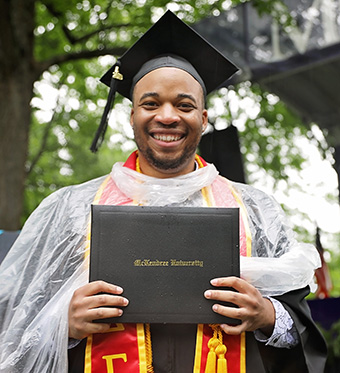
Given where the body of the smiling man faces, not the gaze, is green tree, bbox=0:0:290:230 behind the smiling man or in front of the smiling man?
behind

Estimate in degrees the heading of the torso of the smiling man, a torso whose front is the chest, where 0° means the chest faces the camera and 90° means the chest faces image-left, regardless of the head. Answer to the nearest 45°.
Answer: approximately 0°
